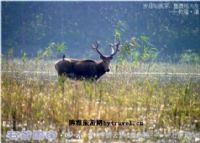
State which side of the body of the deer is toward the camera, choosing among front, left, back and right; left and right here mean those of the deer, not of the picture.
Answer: right
